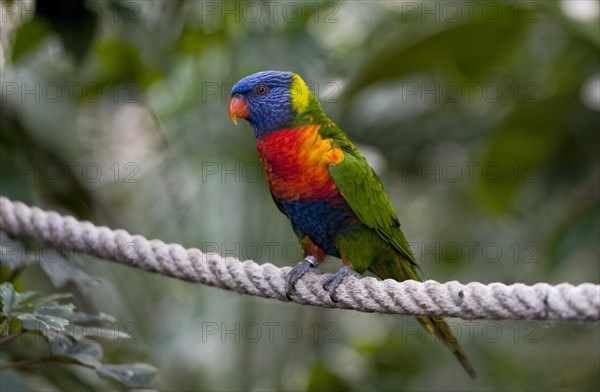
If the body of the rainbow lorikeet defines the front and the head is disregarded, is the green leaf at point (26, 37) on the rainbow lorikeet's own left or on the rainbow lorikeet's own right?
on the rainbow lorikeet's own right

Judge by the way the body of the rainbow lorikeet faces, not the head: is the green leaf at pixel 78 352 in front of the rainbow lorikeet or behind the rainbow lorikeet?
in front

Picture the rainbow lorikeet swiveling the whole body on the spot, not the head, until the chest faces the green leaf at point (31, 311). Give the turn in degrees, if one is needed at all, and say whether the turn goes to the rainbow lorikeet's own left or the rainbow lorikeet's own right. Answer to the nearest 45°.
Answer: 0° — it already faces it

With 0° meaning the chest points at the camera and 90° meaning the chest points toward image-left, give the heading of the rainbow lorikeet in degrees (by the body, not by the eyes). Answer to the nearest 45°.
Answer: approximately 45°

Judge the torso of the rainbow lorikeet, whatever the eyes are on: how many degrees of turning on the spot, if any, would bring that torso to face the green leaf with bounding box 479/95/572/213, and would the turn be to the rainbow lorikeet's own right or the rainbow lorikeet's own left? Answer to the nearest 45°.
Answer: approximately 180°

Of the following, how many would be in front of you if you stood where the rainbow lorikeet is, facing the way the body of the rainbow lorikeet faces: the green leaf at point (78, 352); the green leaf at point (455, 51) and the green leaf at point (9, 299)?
2

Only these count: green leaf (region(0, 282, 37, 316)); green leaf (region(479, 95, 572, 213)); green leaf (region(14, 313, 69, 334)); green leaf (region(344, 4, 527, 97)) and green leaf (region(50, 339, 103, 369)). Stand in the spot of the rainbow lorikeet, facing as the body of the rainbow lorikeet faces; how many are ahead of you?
3

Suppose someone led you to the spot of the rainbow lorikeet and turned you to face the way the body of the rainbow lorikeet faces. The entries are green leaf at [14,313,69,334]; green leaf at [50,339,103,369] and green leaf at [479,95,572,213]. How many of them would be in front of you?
2

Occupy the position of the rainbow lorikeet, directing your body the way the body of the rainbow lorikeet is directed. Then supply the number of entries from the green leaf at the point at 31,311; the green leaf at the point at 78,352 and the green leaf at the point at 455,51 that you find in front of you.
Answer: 2

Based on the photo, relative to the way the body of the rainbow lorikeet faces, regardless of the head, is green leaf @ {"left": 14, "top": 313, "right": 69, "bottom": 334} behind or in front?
in front

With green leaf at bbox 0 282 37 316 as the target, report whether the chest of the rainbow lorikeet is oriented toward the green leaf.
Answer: yes
